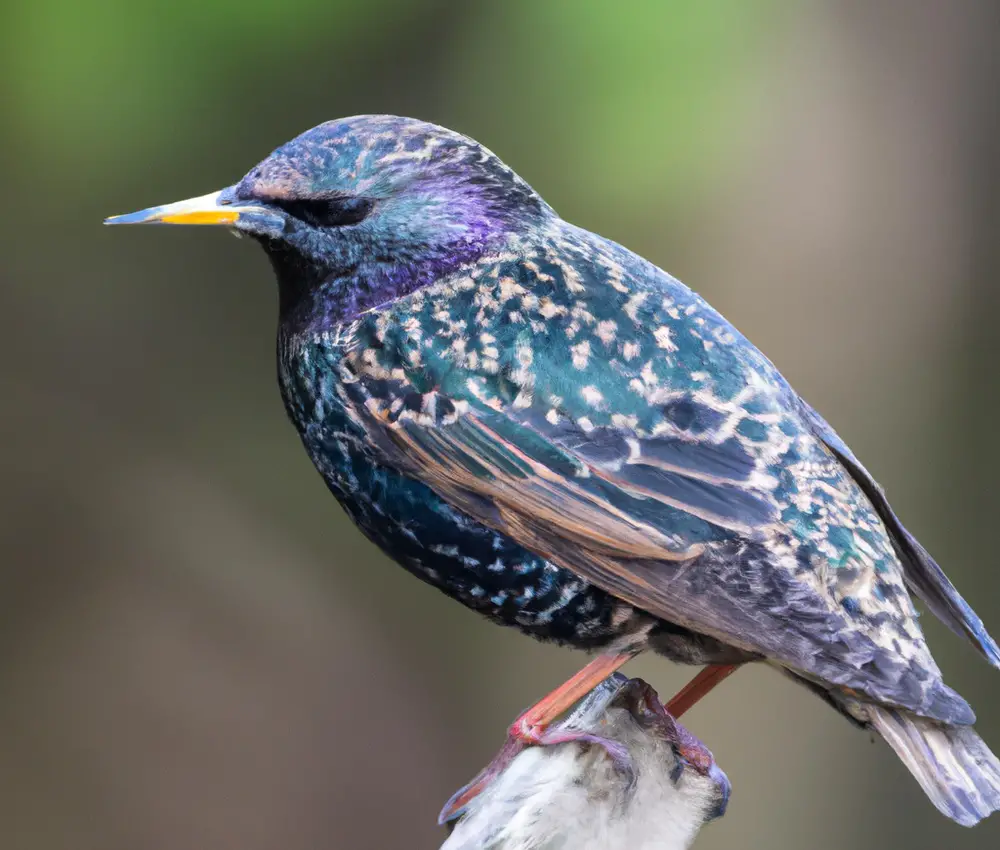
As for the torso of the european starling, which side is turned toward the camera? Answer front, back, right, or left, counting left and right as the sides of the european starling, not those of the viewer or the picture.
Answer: left
